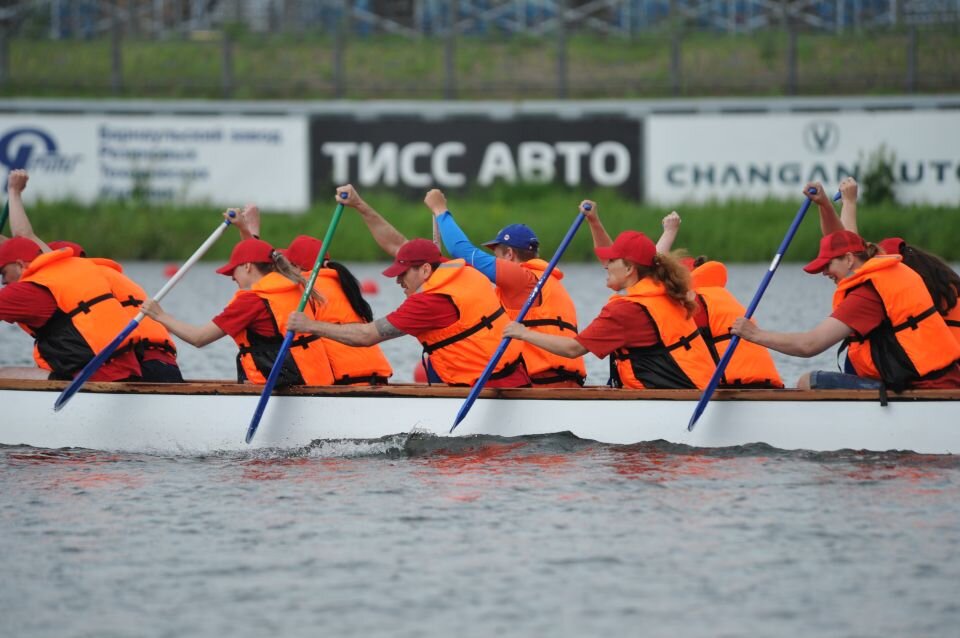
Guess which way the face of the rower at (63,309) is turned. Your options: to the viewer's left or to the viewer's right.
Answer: to the viewer's left

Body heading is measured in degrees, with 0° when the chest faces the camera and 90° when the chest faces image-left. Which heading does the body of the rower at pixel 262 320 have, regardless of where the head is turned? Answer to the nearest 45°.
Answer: approximately 90°

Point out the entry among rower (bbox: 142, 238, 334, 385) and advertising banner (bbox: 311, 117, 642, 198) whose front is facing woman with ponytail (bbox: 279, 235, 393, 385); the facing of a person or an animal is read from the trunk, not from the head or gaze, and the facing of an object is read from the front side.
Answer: the advertising banner

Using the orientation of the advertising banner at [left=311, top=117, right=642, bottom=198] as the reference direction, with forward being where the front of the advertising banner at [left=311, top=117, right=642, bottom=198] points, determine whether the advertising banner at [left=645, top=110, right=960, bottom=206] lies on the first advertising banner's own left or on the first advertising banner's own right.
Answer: on the first advertising banner's own left

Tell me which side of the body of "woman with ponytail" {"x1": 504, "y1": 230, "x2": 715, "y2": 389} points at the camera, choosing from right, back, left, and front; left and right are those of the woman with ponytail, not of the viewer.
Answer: left

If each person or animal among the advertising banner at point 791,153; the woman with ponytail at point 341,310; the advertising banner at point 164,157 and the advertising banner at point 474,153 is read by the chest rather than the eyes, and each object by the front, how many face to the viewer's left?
1

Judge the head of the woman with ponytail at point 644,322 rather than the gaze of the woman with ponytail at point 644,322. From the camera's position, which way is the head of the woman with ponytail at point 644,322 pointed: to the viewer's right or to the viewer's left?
to the viewer's left

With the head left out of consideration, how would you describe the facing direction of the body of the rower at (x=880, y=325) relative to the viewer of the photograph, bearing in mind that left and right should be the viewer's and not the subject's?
facing to the left of the viewer

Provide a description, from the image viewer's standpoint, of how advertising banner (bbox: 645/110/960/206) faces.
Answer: facing the viewer

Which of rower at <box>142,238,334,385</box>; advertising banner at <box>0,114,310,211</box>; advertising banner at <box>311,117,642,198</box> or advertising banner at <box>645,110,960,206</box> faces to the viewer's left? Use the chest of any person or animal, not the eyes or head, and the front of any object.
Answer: the rower

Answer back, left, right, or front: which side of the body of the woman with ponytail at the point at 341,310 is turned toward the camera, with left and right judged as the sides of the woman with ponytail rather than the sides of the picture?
left

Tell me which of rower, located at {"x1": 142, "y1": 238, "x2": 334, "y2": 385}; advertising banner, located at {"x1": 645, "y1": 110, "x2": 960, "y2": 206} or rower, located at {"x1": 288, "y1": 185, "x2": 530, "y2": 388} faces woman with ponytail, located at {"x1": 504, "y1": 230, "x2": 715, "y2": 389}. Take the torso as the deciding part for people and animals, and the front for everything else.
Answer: the advertising banner

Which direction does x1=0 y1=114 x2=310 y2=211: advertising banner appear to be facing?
toward the camera

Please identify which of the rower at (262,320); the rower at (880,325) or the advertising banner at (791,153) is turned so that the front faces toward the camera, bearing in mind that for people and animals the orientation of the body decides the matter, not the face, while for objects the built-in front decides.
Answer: the advertising banner

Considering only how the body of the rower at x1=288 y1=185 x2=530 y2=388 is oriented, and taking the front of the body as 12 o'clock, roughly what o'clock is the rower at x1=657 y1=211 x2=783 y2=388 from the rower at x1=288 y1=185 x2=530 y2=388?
the rower at x1=657 y1=211 x2=783 y2=388 is roughly at 6 o'clock from the rower at x1=288 y1=185 x2=530 y2=388.

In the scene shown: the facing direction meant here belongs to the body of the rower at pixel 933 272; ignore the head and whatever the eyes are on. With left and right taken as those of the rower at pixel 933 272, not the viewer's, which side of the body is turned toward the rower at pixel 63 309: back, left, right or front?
front

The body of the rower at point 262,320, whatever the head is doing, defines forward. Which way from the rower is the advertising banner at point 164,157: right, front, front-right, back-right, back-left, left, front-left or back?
right

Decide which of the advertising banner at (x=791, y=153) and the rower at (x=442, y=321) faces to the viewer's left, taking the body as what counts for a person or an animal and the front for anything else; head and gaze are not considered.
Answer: the rower

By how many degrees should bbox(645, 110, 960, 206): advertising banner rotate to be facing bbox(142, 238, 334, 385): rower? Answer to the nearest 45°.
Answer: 0° — it already faces them

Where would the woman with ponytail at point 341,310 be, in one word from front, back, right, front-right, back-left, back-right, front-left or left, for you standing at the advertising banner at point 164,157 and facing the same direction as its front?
front

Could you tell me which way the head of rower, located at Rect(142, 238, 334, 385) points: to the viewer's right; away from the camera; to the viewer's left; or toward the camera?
to the viewer's left

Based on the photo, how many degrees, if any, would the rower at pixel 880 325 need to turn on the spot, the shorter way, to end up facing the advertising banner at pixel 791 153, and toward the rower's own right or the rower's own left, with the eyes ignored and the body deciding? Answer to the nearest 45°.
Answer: approximately 90° to the rower's own right
